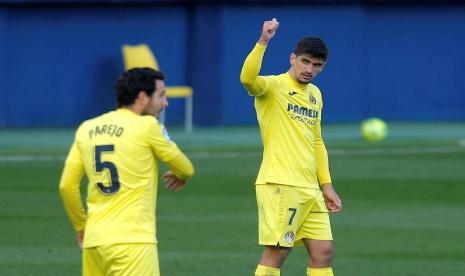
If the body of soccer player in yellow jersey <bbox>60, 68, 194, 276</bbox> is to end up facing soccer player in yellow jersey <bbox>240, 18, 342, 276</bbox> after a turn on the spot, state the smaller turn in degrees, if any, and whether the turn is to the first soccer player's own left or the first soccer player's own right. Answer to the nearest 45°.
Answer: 0° — they already face them

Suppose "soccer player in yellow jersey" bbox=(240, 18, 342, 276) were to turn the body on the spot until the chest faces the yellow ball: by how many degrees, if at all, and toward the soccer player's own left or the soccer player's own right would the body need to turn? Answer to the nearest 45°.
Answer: approximately 135° to the soccer player's own left

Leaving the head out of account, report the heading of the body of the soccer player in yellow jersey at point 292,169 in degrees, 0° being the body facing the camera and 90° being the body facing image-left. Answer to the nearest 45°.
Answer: approximately 315°

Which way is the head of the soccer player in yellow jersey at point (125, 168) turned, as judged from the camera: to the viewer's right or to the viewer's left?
to the viewer's right

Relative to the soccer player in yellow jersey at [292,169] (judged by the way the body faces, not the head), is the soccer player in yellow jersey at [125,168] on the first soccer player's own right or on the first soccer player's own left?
on the first soccer player's own right

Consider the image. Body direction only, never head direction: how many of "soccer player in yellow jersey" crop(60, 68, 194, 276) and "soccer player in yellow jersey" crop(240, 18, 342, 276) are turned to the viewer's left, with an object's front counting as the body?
0

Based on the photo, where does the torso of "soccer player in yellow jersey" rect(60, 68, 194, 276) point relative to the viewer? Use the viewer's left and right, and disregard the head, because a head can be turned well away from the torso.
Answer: facing away from the viewer and to the right of the viewer
